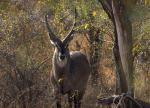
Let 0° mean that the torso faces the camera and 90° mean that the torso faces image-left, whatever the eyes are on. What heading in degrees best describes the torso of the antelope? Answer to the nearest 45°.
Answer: approximately 45°

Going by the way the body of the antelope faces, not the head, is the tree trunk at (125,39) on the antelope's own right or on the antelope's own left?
on the antelope's own left
